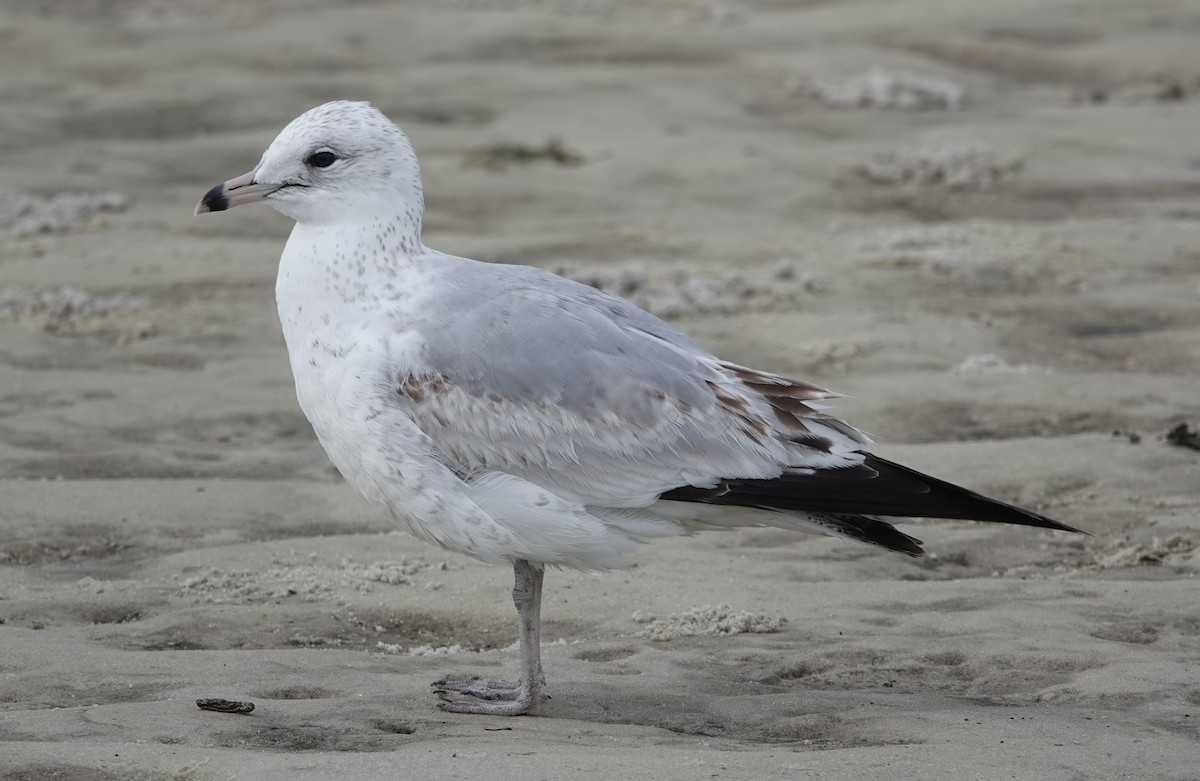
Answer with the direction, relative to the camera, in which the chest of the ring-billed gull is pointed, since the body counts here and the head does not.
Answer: to the viewer's left
